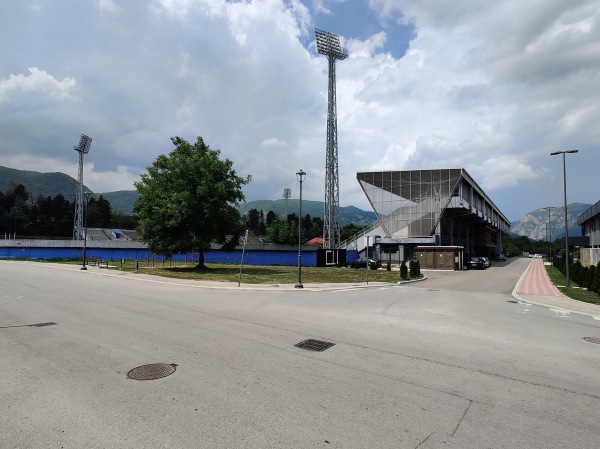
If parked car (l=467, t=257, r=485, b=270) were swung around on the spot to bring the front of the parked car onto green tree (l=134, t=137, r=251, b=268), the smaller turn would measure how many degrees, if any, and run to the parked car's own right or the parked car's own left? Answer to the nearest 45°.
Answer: approximately 45° to the parked car's own right

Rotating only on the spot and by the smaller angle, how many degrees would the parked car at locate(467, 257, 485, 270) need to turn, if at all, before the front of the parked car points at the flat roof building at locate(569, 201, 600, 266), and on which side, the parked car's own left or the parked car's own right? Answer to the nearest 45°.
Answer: approximately 90° to the parked car's own left

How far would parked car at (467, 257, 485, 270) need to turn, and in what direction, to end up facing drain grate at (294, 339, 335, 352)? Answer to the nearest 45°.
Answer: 0° — it already faces it

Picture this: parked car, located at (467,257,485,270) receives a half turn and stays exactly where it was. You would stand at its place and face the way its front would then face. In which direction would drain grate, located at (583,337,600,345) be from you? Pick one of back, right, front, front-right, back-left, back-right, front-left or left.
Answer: back

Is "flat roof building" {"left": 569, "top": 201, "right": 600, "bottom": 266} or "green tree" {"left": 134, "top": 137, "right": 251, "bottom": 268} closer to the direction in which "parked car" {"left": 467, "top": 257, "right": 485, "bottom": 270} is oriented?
the green tree

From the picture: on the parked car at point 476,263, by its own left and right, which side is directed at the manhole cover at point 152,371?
front

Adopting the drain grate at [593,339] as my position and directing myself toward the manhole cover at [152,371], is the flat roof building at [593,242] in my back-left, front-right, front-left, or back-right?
back-right

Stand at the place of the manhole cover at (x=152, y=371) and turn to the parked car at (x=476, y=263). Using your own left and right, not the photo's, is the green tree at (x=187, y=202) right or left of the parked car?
left
